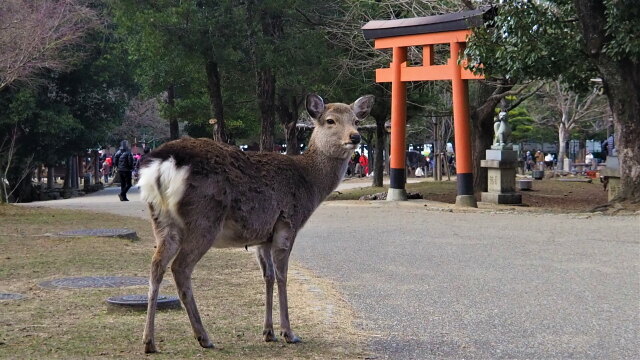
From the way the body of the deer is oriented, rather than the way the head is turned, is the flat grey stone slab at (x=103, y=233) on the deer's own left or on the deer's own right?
on the deer's own left

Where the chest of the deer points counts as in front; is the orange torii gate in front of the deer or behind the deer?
in front

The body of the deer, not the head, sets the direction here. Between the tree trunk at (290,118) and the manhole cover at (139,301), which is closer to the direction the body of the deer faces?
the tree trunk

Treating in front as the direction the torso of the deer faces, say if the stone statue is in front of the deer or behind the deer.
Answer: in front

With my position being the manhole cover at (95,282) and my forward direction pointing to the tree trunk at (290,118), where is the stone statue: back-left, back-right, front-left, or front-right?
front-right

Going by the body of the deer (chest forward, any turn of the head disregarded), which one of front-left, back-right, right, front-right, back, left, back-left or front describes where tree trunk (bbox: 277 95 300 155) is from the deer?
front-left

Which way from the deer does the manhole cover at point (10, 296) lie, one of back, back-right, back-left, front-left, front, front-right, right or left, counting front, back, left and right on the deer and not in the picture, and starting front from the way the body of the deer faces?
left

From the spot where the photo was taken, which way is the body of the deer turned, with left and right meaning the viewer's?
facing away from the viewer and to the right of the viewer

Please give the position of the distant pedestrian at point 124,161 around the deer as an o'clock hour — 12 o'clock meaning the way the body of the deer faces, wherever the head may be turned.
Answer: The distant pedestrian is roughly at 10 o'clock from the deer.

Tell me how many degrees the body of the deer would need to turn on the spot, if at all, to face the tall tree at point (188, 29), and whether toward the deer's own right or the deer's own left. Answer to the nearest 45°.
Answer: approximately 45° to the deer's own left
